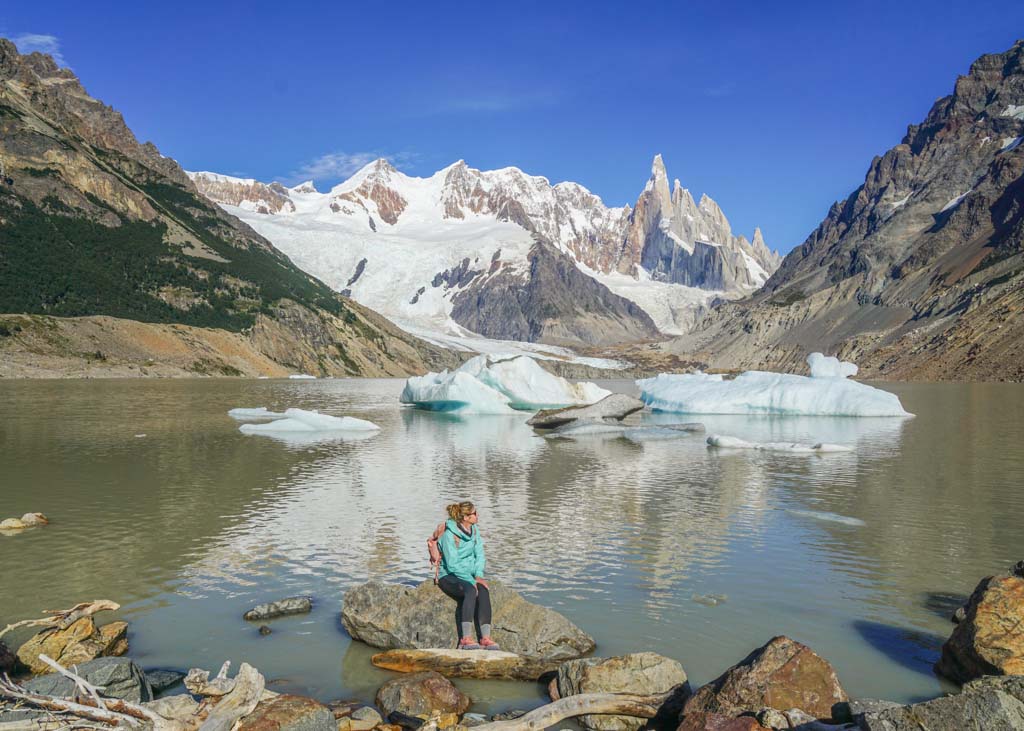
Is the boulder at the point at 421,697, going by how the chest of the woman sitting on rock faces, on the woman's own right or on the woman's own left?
on the woman's own right

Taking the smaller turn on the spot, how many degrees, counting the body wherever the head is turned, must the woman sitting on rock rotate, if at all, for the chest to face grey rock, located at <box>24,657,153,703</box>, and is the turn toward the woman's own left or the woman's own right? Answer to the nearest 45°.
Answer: approximately 90° to the woman's own right

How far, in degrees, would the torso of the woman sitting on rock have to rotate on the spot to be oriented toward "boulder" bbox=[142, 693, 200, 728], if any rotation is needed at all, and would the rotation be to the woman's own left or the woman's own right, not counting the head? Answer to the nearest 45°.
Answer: approximately 90° to the woman's own right

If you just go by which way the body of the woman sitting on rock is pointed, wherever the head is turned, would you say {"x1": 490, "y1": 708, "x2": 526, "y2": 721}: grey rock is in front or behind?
in front

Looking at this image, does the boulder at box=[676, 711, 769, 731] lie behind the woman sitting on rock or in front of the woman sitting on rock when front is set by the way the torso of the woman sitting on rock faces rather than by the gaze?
in front

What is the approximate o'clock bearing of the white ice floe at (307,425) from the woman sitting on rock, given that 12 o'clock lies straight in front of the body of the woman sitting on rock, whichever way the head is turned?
The white ice floe is roughly at 7 o'clock from the woman sitting on rock.

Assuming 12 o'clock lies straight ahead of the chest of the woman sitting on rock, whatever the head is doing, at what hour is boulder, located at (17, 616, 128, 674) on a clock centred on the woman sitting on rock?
The boulder is roughly at 4 o'clock from the woman sitting on rock.

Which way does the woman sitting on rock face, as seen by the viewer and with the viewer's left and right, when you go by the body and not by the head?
facing the viewer and to the right of the viewer

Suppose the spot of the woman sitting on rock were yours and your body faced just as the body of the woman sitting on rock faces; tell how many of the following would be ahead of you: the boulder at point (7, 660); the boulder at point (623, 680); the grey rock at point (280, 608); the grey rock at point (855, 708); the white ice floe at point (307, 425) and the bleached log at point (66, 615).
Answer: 2

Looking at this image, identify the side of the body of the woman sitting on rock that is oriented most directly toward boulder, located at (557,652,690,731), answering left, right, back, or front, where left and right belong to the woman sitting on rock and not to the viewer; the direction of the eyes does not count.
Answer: front

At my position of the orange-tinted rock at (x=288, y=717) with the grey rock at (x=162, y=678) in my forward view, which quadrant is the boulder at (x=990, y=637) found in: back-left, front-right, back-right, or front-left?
back-right

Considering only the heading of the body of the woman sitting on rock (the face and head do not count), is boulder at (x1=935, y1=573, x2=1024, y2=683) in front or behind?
in front

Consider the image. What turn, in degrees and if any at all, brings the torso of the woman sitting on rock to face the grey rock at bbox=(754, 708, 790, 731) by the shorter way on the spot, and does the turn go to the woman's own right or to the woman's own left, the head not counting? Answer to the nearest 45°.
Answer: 0° — they already face it

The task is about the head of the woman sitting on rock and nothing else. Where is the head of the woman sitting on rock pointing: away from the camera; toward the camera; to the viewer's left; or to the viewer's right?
to the viewer's right

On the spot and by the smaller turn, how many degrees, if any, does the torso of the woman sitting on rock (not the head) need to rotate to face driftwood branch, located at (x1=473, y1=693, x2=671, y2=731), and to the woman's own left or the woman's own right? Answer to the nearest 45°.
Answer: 0° — they already face it

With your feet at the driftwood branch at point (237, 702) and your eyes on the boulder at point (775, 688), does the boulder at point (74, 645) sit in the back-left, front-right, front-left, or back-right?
back-left
